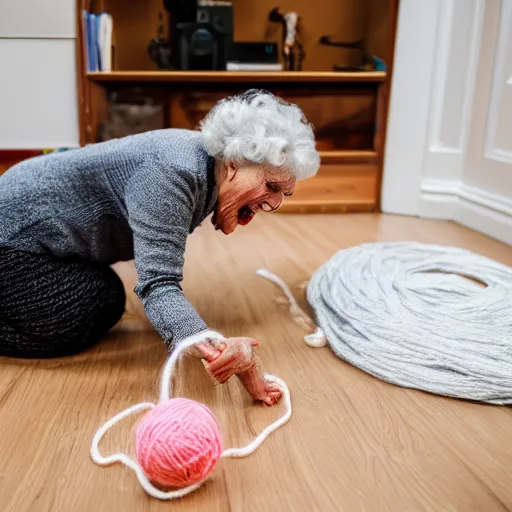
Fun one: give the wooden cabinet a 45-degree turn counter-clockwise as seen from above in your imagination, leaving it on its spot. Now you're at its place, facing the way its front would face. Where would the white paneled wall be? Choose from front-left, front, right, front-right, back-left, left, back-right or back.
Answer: front

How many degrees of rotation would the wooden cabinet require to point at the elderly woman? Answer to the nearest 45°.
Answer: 0° — it already faces them

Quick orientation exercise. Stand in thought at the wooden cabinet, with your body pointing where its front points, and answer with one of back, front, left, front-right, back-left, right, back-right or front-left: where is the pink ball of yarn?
front

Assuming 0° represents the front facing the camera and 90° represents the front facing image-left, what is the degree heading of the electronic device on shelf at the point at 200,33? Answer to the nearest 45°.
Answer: approximately 0°

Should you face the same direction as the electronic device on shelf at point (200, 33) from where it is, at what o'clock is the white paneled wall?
The white paneled wall is roughly at 10 o'clock from the electronic device on shelf.

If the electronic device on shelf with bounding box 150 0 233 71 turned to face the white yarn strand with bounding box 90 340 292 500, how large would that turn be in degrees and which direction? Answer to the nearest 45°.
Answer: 0° — it already faces it

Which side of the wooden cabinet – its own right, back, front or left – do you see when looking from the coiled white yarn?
front

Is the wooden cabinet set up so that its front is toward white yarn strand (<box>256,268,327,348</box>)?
yes

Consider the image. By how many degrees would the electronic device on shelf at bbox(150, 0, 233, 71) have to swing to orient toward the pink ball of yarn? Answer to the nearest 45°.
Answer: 0° — it already faces it

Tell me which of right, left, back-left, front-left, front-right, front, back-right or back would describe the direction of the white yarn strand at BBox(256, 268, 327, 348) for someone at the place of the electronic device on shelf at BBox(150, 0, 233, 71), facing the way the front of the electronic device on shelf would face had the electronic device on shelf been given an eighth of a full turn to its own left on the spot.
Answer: front-right

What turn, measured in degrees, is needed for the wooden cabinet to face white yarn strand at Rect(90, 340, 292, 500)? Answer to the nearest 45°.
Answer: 0° — it already faces it
